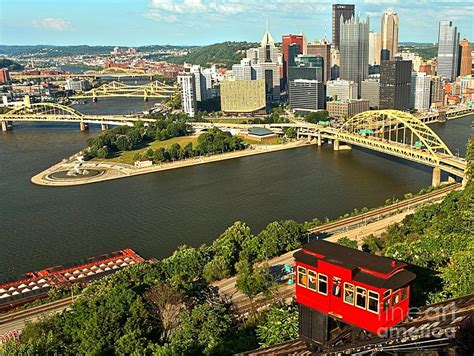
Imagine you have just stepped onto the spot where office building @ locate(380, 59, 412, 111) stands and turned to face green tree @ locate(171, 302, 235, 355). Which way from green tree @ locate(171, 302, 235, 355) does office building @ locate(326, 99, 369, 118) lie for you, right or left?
right

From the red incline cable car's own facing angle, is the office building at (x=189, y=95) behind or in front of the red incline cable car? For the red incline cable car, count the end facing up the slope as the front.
behind

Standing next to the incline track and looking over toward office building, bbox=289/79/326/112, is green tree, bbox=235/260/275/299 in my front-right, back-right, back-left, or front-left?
front-left

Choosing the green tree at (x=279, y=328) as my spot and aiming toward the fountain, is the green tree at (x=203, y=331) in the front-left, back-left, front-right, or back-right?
front-left

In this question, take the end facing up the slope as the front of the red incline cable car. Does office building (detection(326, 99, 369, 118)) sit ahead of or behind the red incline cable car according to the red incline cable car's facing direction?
behind

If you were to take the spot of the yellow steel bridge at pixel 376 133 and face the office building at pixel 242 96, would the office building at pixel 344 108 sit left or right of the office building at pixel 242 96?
right
